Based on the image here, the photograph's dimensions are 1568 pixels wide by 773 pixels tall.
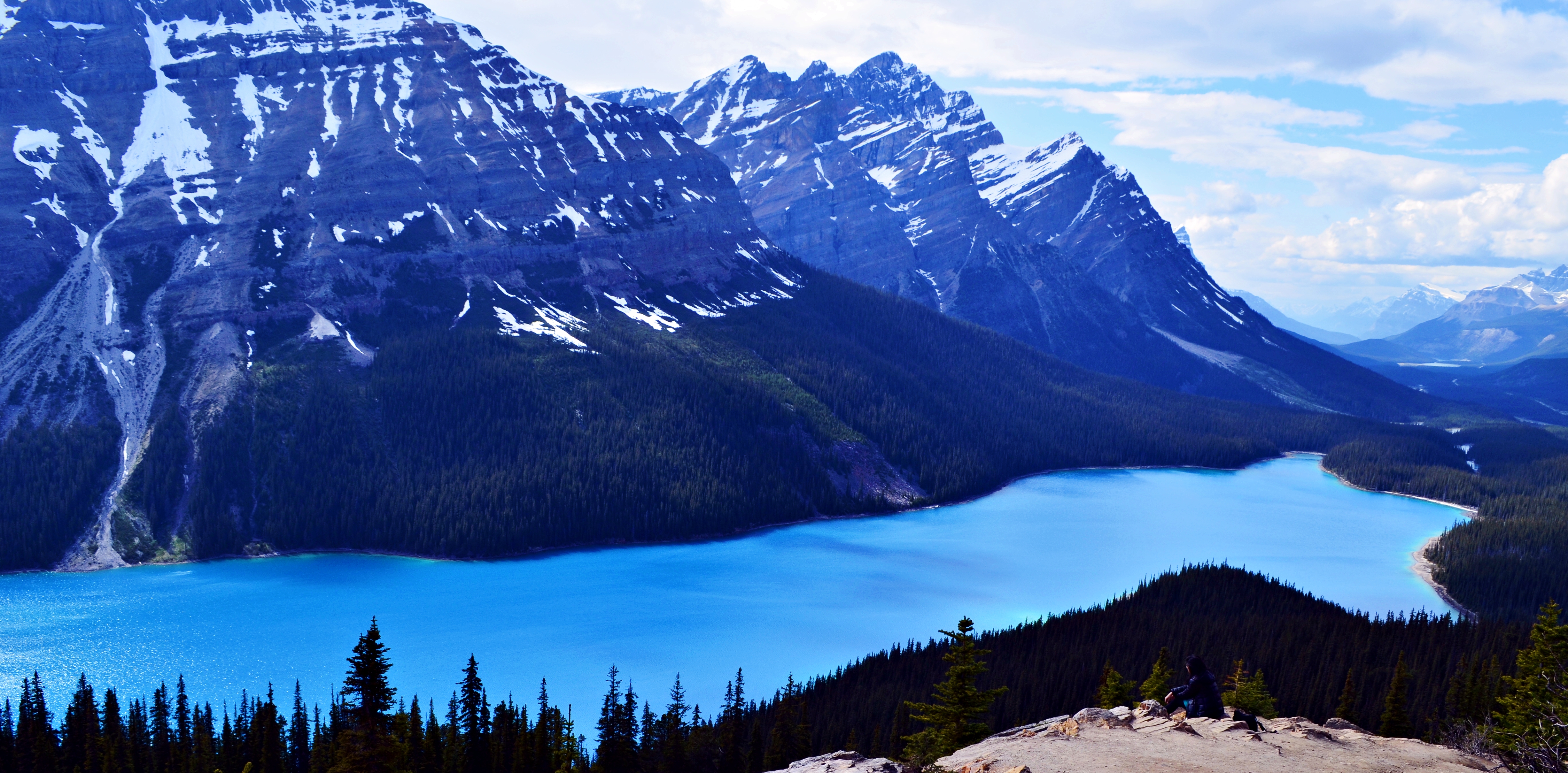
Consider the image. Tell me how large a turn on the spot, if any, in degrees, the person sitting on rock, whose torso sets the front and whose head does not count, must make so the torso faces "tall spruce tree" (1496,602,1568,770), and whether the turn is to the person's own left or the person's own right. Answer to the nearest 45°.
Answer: approximately 135° to the person's own right
